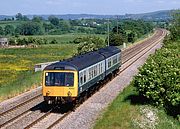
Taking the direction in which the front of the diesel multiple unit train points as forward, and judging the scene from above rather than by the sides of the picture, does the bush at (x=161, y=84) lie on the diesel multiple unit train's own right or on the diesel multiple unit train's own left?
on the diesel multiple unit train's own left

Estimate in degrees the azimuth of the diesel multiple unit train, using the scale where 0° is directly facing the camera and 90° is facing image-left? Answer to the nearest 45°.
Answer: approximately 45°
